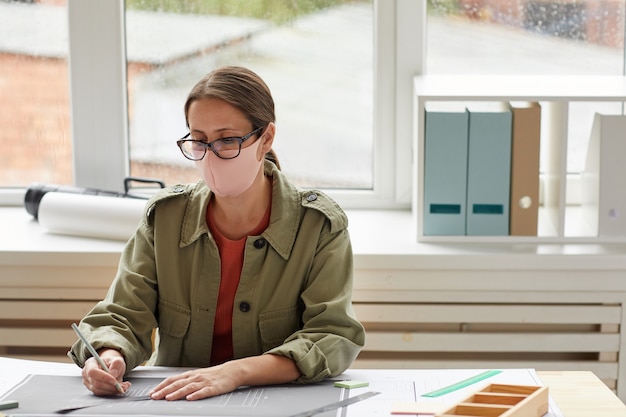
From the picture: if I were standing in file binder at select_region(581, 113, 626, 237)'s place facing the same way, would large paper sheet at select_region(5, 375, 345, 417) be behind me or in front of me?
in front

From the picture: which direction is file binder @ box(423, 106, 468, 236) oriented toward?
toward the camera

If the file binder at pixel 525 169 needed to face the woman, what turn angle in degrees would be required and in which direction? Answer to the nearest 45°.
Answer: approximately 45° to its right

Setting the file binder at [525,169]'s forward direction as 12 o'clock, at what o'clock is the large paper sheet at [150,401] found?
The large paper sheet is roughly at 1 o'clock from the file binder.

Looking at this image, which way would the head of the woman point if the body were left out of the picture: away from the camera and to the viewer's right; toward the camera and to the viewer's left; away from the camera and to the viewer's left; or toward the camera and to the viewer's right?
toward the camera and to the viewer's left

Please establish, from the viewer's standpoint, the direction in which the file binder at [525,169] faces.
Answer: facing the viewer

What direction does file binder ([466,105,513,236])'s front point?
toward the camera

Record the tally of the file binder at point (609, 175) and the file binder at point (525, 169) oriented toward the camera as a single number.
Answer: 2

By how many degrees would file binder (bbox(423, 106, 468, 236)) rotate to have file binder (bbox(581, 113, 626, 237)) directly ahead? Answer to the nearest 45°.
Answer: approximately 90° to its left

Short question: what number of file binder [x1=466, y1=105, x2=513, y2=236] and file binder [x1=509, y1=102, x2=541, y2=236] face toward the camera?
2

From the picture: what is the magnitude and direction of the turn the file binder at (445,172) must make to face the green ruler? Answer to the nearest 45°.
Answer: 0° — it already faces it

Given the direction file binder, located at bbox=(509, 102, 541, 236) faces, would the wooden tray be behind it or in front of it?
in front

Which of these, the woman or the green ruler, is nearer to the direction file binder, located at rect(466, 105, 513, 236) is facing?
the green ruler
